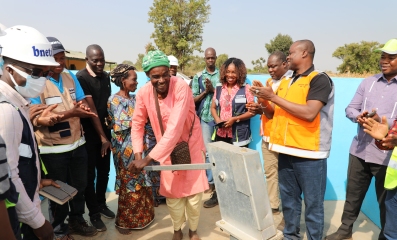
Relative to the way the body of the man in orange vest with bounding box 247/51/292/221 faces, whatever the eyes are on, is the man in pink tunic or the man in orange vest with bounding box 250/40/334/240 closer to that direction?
the man in pink tunic

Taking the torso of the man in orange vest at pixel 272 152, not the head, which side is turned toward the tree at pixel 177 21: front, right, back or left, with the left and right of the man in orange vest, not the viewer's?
right

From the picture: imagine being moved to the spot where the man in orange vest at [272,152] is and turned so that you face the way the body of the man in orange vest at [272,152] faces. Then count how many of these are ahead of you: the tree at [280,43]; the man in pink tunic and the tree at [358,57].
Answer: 1

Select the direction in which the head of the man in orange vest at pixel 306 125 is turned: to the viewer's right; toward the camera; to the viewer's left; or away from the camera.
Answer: to the viewer's left

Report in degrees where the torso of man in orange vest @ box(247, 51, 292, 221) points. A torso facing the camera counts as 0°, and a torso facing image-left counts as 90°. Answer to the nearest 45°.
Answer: approximately 45°

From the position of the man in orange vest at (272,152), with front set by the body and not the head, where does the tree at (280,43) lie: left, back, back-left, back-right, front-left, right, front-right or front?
back-right

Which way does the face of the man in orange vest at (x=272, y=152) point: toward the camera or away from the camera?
toward the camera

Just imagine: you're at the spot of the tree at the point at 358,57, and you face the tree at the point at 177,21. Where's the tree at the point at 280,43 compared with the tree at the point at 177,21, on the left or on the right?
right

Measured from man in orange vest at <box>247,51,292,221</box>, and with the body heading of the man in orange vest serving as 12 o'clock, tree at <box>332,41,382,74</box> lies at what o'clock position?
The tree is roughly at 5 o'clock from the man in orange vest.

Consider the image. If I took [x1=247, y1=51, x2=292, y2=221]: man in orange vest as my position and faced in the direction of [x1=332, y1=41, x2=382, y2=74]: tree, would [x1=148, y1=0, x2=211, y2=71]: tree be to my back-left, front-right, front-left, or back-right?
front-left

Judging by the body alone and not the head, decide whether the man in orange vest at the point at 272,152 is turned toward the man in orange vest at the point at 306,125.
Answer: no

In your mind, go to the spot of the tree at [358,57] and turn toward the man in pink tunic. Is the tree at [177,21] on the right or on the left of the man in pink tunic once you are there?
right

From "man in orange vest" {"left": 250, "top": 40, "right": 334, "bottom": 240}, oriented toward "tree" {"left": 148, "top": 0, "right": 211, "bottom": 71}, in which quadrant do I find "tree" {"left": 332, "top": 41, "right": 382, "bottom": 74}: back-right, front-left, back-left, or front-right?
front-right

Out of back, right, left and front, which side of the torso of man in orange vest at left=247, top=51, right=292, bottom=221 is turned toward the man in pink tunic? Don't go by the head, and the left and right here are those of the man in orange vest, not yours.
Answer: front

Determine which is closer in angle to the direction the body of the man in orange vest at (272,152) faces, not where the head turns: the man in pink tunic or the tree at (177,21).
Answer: the man in pink tunic

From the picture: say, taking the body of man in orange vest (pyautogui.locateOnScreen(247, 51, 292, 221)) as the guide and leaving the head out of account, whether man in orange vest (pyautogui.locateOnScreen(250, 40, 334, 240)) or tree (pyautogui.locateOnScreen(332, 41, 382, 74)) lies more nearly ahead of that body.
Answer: the man in orange vest
